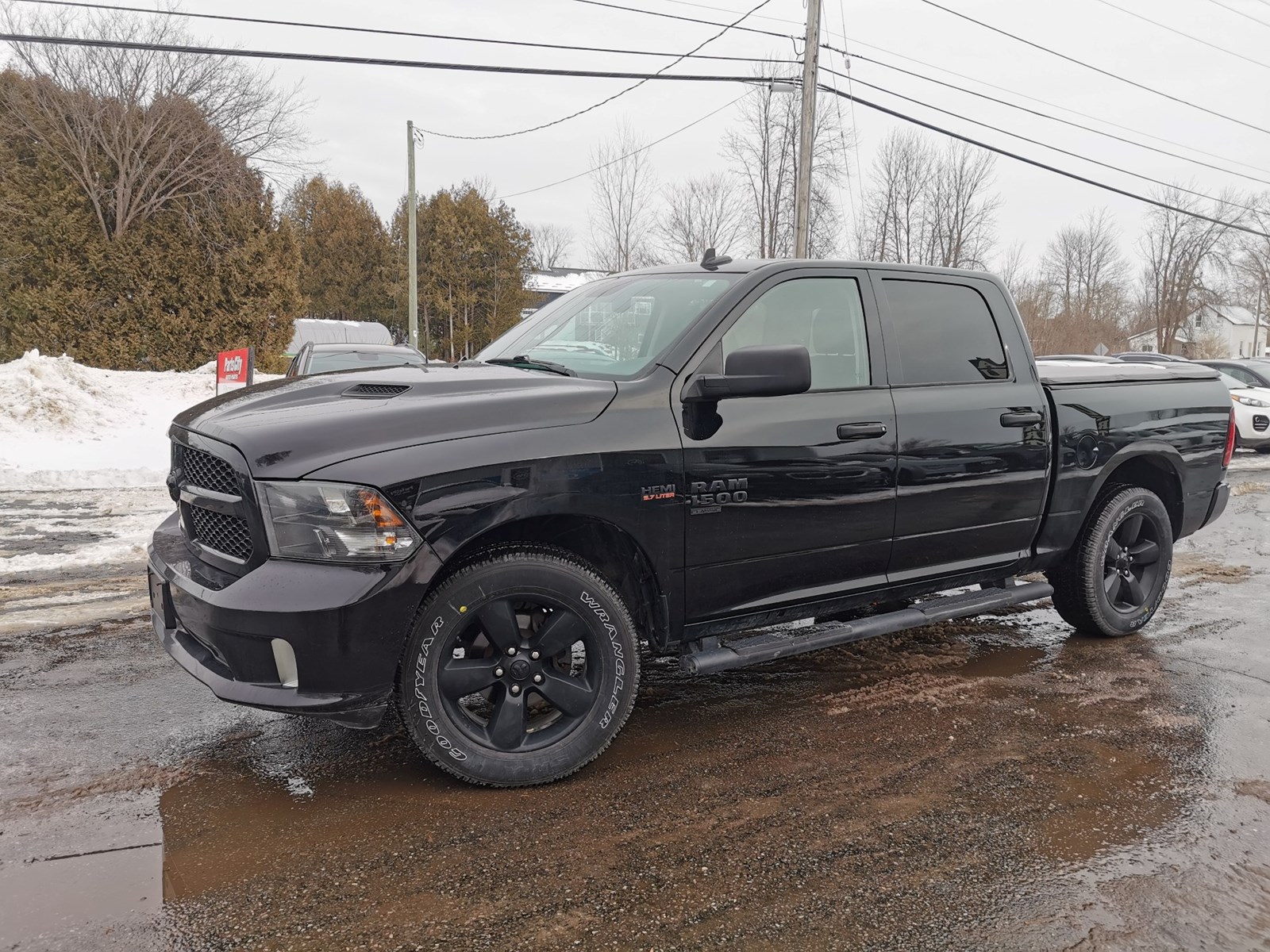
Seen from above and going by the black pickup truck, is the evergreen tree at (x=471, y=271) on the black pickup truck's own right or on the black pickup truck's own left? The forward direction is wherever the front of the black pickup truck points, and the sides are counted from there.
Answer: on the black pickup truck's own right

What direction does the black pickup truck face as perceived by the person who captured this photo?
facing the viewer and to the left of the viewer

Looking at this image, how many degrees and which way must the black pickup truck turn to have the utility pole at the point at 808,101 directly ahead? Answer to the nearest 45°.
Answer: approximately 135° to its right

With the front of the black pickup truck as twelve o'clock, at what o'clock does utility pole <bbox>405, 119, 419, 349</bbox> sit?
The utility pole is roughly at 4 o'clock from the black pickup truck.

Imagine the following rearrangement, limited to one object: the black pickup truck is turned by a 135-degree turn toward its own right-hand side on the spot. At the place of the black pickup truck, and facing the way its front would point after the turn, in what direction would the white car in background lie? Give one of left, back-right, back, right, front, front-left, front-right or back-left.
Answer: front-right

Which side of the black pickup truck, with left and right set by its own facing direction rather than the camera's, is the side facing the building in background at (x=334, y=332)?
right

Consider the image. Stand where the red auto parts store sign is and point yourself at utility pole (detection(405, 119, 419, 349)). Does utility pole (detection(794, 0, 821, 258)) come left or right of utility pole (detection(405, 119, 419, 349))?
right

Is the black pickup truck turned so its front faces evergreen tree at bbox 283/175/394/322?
no
